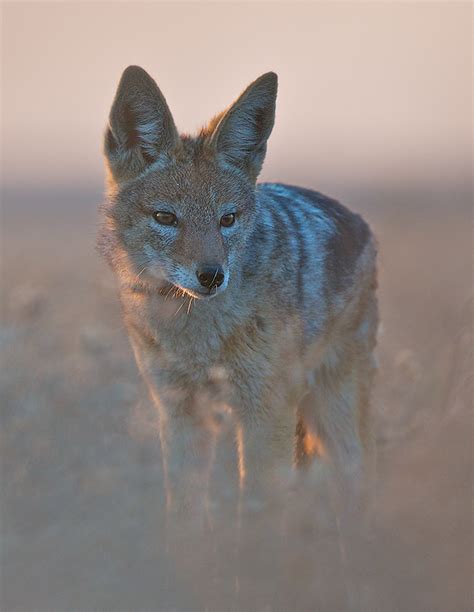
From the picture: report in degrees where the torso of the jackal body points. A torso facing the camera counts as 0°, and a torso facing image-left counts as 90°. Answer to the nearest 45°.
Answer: approximately 45°
